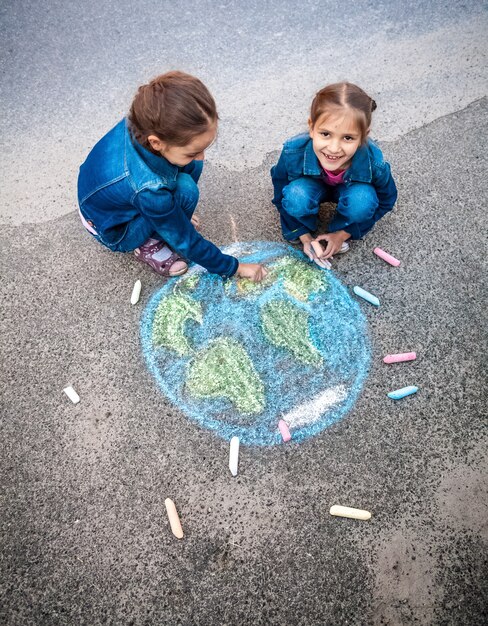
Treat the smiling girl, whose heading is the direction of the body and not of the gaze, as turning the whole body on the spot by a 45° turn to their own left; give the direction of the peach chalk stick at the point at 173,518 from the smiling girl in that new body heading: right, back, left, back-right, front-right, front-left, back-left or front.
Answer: right

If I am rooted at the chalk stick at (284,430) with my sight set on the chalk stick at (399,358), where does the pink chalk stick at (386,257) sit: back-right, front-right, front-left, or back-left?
front-left

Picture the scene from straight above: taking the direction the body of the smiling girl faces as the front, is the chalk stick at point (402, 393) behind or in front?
in front

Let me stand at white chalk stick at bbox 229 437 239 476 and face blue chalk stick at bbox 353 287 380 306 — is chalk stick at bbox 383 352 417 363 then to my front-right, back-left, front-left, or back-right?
front-right

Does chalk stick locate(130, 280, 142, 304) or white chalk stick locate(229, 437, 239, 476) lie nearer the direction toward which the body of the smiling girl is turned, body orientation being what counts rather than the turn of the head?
the white chalk stick

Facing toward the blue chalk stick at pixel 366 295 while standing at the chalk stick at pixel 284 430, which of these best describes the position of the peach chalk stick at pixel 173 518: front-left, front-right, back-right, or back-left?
back-left

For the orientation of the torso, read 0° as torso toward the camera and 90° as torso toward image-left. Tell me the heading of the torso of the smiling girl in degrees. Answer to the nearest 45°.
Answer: approximately 0°

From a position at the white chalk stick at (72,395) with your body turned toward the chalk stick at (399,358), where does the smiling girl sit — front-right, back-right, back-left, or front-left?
front-left

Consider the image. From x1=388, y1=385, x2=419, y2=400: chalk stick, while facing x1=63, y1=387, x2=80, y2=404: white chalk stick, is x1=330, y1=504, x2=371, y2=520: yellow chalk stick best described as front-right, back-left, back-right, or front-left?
front-left

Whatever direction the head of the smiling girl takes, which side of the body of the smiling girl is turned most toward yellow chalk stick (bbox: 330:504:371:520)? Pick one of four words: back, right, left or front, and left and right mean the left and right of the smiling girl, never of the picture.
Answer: front

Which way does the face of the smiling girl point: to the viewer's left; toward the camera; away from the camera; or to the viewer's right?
toward the camera
